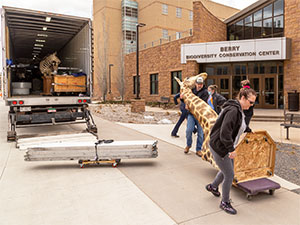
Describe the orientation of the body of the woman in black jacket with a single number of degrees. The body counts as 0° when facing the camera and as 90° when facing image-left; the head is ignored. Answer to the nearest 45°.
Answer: approximately 270°

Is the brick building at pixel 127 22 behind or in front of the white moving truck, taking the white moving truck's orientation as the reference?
in front

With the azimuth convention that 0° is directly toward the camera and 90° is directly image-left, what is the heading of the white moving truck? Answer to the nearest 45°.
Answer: approximately 180°

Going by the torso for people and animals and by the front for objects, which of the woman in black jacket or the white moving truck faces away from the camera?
the white moving truck

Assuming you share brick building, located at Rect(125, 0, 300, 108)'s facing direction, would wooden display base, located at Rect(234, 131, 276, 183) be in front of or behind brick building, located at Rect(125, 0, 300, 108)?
in front

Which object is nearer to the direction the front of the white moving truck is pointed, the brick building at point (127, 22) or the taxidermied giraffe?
the brick building

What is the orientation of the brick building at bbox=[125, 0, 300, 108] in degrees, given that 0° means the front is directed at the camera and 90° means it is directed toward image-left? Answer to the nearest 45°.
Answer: approximately 45°

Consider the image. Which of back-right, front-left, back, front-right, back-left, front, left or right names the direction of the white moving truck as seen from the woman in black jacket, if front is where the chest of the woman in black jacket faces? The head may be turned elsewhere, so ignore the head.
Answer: back-left

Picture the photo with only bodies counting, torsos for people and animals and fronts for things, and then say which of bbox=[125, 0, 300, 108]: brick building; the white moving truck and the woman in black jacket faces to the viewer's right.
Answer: the woman in black jacket
